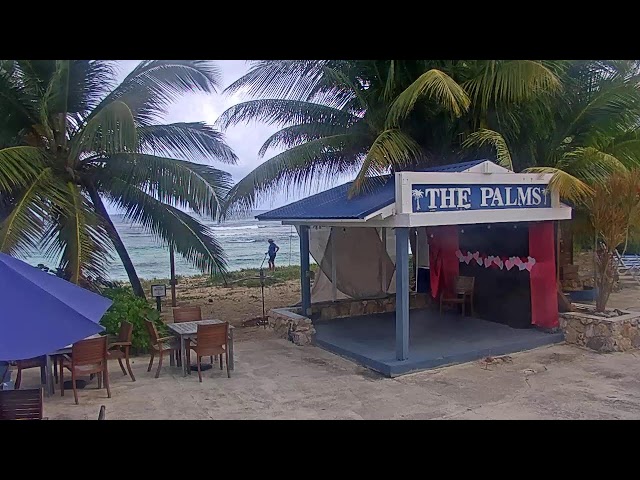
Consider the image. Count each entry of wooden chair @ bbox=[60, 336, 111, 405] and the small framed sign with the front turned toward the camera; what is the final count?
1

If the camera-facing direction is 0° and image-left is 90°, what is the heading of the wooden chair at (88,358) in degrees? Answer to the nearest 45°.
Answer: approximately 135°

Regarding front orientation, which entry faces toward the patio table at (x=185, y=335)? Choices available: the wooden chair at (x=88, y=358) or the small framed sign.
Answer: the small framed sign

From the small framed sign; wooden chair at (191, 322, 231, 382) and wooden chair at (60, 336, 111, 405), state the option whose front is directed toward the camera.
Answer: the small framed sign

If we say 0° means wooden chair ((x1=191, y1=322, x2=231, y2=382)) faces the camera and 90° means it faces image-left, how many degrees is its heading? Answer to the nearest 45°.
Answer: approximately 135°

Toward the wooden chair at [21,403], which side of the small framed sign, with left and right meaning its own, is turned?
front

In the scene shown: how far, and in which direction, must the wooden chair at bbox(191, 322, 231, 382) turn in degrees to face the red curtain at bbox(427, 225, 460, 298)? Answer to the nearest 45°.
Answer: approximately 90° to its right

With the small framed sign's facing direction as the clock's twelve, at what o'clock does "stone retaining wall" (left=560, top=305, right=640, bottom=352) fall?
The stone retaining wall is roughly at 10 o'clock from the small framed sign.

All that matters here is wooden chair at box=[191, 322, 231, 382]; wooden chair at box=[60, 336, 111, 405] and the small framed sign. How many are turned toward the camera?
1

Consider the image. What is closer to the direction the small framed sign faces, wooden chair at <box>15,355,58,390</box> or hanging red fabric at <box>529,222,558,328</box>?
the wooden chair
